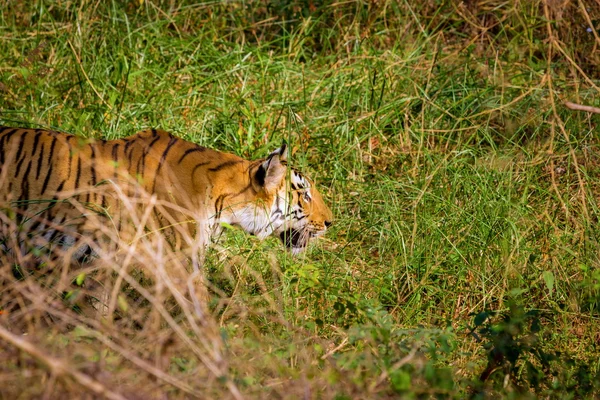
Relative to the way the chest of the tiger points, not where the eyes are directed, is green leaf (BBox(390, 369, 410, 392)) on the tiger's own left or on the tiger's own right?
on the tiger's own right

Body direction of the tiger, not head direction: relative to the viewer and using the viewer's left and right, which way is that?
facing to the right of the viewer

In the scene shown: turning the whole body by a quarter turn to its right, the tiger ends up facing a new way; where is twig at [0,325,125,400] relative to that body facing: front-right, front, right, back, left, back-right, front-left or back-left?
front
